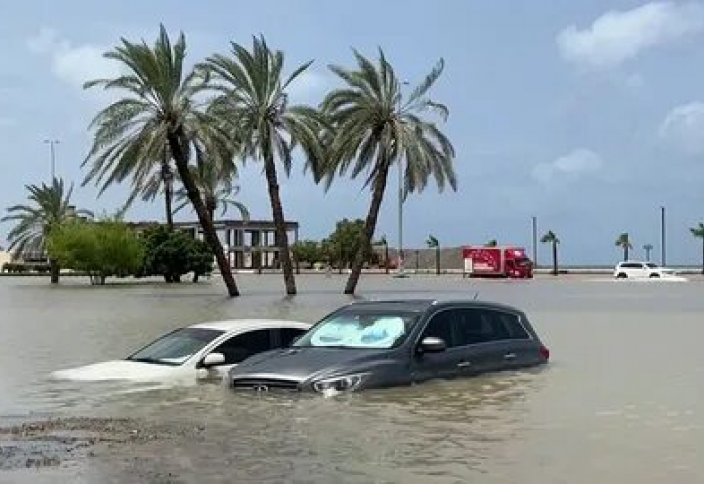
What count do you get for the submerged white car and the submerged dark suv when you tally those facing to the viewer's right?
0

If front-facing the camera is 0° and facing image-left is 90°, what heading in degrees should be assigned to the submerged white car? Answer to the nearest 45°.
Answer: approximately 45°

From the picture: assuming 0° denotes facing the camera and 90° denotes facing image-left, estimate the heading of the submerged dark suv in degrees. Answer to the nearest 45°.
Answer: approximately 45°
